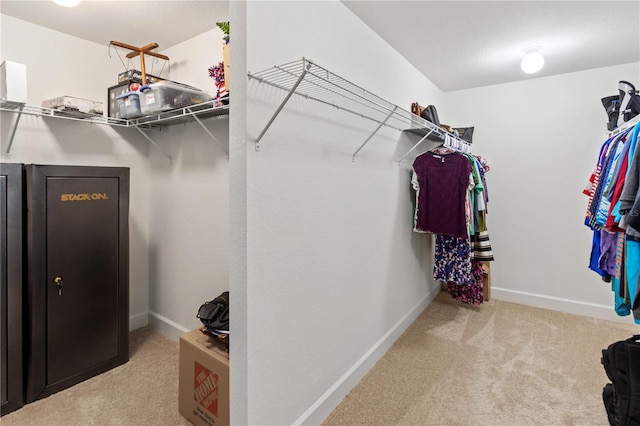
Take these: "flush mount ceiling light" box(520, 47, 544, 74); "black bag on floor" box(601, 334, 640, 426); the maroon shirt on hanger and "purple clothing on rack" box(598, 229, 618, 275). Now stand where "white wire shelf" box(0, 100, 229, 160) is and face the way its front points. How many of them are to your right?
0

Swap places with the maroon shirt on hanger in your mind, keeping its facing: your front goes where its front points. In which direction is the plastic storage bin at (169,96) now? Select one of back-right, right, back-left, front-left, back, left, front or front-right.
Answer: front-right

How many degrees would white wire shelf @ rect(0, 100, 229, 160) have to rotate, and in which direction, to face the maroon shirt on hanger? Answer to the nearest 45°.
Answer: approximately 90° to its left

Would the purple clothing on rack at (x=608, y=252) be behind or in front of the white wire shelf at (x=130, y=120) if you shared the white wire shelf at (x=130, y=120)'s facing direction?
in front

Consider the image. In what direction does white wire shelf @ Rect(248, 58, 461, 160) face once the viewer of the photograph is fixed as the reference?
facing the viewer and to the right of the viewer

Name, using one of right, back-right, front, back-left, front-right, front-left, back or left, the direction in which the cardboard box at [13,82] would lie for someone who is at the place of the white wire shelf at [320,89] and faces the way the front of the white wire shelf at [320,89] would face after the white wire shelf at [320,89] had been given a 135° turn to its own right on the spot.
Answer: front

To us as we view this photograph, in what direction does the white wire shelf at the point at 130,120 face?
facing the viewer

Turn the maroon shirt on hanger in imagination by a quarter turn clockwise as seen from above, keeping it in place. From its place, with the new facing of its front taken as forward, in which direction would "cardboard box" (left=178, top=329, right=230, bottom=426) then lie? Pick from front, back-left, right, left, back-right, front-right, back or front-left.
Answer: front-left

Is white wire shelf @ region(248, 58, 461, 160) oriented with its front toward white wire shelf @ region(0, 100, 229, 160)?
no

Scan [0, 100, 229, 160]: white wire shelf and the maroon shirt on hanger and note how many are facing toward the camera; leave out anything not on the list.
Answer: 2

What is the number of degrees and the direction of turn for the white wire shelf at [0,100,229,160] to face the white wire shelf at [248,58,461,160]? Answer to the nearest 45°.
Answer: approximately 45° to its left

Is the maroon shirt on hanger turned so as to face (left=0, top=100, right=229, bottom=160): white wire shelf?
no

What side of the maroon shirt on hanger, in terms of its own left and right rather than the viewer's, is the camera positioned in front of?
front

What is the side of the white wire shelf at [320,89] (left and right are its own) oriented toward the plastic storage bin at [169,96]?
back

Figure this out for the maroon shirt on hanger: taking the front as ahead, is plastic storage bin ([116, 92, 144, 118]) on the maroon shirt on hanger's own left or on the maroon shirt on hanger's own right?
on the maroon shirt on hanger's own right
